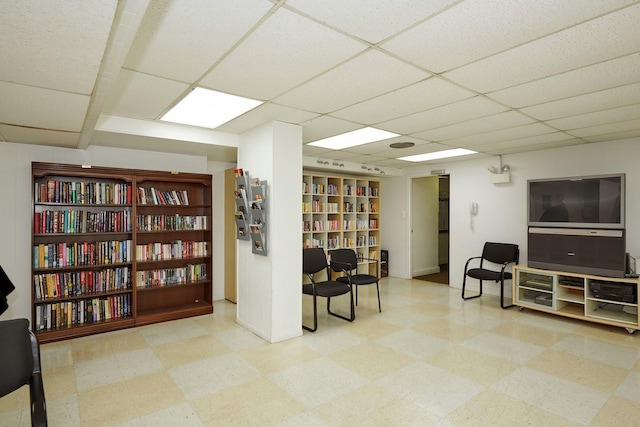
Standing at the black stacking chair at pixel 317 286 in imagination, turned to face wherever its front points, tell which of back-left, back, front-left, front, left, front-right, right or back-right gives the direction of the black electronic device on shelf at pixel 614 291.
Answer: front-left

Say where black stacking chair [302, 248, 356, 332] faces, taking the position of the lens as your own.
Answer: facing the viewer and to the right of the viewer

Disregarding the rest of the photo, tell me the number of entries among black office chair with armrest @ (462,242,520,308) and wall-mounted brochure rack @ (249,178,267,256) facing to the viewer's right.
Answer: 0

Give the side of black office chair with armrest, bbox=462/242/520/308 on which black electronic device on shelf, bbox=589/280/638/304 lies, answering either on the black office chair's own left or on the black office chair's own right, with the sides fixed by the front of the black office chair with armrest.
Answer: on the black office chair's own left

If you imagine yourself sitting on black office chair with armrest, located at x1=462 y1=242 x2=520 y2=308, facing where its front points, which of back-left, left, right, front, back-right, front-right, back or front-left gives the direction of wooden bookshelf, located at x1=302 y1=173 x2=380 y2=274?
front-right

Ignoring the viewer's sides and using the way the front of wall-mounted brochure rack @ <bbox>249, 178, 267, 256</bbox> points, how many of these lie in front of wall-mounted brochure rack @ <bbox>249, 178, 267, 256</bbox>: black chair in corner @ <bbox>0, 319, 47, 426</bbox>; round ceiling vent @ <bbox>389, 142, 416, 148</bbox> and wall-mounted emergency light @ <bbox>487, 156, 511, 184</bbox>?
1

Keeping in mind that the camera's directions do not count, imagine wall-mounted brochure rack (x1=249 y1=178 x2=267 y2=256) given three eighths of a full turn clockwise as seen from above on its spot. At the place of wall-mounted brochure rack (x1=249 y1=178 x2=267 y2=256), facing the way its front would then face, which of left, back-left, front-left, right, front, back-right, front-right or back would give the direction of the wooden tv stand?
right

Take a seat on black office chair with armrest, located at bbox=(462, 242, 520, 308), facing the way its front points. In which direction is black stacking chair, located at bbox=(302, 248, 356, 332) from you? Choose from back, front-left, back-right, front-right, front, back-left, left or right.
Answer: front

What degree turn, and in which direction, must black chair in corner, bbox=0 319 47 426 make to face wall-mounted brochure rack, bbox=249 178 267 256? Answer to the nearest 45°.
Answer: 0° — it already faces it

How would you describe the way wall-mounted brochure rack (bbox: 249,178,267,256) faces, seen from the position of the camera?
facing the viewer and to the left of the viewer

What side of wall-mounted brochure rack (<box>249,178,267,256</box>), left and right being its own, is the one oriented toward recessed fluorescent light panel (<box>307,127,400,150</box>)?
back

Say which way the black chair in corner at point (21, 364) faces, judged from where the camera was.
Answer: facing away from the viewer and to the right of the viewer
